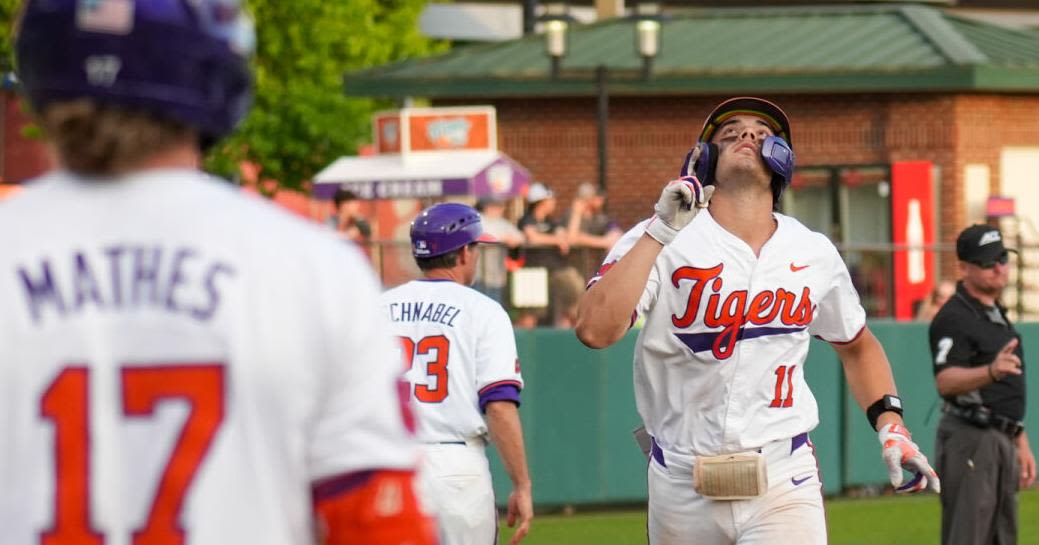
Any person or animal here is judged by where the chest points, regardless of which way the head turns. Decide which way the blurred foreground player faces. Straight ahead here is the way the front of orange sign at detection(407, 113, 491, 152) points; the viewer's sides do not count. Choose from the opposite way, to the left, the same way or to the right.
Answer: the opposite way

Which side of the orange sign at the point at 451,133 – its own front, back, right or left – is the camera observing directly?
front

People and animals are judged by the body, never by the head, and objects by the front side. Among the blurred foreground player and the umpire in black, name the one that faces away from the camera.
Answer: the blurred foreground player

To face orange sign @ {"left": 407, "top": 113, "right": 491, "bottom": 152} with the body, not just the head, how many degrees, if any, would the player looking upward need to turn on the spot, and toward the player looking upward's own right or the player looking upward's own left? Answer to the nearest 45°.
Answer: approximately 180°

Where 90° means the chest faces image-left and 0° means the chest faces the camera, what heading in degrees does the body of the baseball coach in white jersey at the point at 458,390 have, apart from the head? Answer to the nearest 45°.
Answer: approximately 225°

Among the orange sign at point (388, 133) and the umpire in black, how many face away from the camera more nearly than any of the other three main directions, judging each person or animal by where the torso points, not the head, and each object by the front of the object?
0

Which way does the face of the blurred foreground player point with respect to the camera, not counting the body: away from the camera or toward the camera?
away from the camera

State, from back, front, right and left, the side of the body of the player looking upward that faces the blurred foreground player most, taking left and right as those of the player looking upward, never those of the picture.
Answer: front

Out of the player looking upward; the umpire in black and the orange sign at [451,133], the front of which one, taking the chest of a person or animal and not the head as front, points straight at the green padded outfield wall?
the orange sign

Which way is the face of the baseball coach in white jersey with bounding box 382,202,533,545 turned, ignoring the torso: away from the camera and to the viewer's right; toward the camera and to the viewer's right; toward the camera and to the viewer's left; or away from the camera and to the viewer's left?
away from the camera and to the viewer's right

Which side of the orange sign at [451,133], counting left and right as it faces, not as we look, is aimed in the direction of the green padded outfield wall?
front

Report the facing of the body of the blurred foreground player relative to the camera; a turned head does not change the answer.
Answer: away from the camera

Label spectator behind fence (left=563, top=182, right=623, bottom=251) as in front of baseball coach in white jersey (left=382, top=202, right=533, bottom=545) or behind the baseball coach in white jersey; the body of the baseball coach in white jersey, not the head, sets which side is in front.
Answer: in front

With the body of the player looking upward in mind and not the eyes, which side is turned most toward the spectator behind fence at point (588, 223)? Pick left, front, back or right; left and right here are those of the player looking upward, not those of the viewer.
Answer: back

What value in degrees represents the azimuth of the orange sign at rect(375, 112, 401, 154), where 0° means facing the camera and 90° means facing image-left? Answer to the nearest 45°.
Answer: approximately 0°

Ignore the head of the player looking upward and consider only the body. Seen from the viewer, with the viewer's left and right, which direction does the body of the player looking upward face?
facing the viewer
